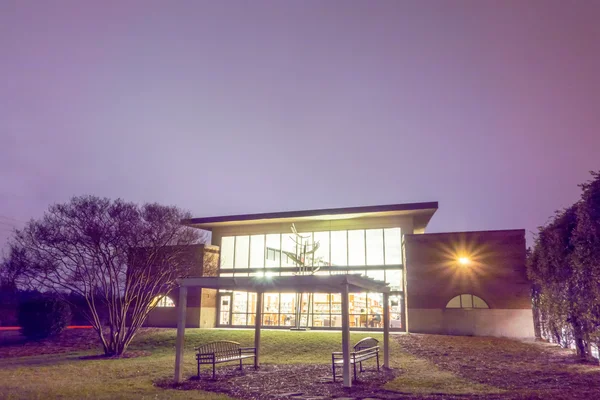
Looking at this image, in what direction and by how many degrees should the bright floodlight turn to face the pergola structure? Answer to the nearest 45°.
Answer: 0° — it already faces it

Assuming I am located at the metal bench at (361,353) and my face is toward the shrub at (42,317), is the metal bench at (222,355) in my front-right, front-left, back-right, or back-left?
front-left

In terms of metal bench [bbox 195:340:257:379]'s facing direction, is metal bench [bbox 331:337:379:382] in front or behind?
in front

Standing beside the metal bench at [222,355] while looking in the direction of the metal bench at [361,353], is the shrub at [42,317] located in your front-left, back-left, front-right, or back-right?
back-left

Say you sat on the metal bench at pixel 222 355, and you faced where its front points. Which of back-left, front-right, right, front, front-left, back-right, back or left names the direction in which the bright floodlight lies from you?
left

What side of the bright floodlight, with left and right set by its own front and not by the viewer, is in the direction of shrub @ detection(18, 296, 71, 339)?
right

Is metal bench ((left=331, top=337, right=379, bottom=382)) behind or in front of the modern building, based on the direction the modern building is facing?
in front

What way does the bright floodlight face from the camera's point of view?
toward the camera

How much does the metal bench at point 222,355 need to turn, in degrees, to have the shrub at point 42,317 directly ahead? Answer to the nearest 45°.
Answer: approximately 180°

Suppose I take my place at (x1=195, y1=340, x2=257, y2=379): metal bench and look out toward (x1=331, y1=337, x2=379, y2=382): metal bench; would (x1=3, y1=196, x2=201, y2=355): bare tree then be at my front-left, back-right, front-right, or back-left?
back-left

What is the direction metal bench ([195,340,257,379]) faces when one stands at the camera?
facing the viewer and to the right of the viewer

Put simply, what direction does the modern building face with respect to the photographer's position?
facing the viewer
